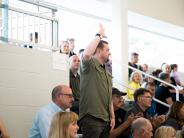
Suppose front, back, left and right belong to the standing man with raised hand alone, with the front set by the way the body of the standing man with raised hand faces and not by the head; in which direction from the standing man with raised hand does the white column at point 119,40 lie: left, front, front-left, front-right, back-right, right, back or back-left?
back-left

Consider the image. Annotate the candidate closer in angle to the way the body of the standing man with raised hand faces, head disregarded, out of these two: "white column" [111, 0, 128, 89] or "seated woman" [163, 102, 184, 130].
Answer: the seated woman

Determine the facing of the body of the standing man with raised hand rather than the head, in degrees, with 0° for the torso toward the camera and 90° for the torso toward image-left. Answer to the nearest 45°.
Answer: approximately 315°
